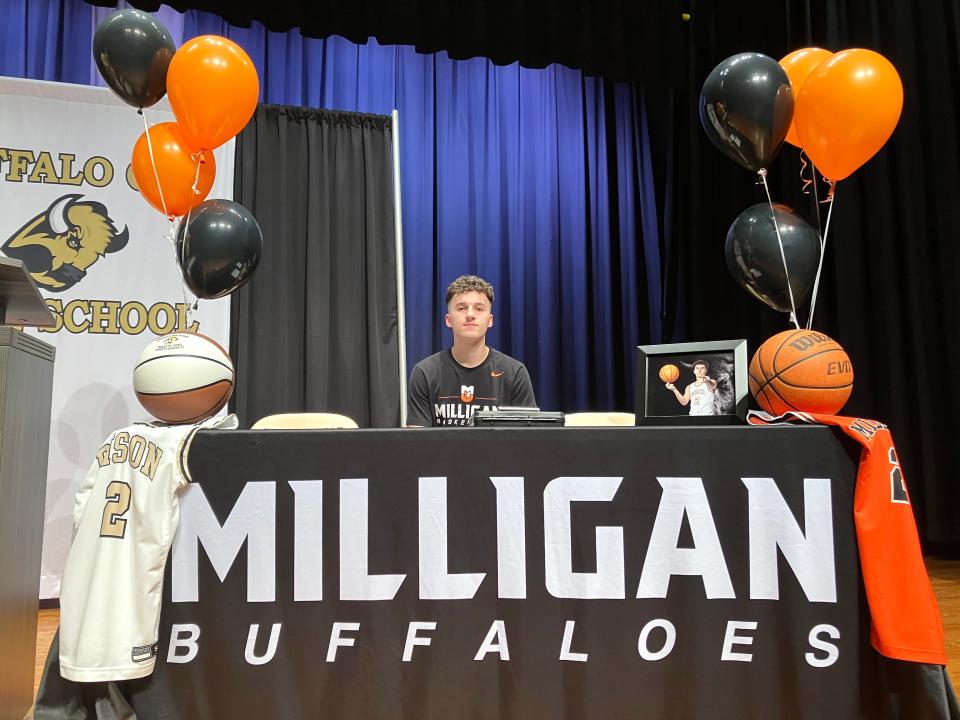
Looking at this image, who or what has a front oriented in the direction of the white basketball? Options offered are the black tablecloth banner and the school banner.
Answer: the school banner

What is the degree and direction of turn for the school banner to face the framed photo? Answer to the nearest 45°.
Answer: approximately 45° to its left

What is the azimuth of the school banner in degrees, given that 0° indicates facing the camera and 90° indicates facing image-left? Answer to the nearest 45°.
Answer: approximately 0°

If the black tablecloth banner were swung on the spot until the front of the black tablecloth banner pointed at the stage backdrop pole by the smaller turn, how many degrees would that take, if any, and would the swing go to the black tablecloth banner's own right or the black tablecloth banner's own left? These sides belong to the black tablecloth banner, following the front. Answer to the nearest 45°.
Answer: approximately 180°

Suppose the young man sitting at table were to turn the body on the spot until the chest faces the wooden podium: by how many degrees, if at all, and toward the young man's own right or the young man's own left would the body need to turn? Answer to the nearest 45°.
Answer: approximately 45° to the young man's own right
